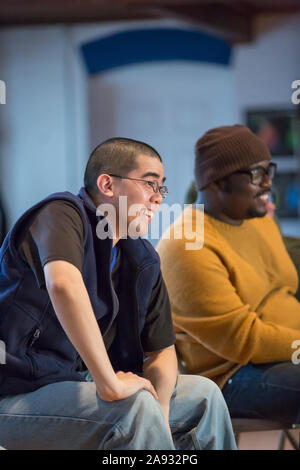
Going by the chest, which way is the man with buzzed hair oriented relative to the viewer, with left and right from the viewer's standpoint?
facing the viewer and to the right of the viewer

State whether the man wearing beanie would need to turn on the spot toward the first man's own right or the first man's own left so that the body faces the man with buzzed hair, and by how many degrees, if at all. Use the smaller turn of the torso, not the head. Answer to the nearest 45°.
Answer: approximately 90° to the first man's own right

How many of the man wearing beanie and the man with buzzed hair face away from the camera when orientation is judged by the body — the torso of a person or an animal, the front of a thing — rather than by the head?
0

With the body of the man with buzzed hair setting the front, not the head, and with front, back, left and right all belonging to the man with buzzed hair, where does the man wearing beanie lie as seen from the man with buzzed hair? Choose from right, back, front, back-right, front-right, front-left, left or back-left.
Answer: left

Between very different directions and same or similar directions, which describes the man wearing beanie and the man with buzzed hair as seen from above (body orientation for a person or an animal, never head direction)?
same or similar directions
